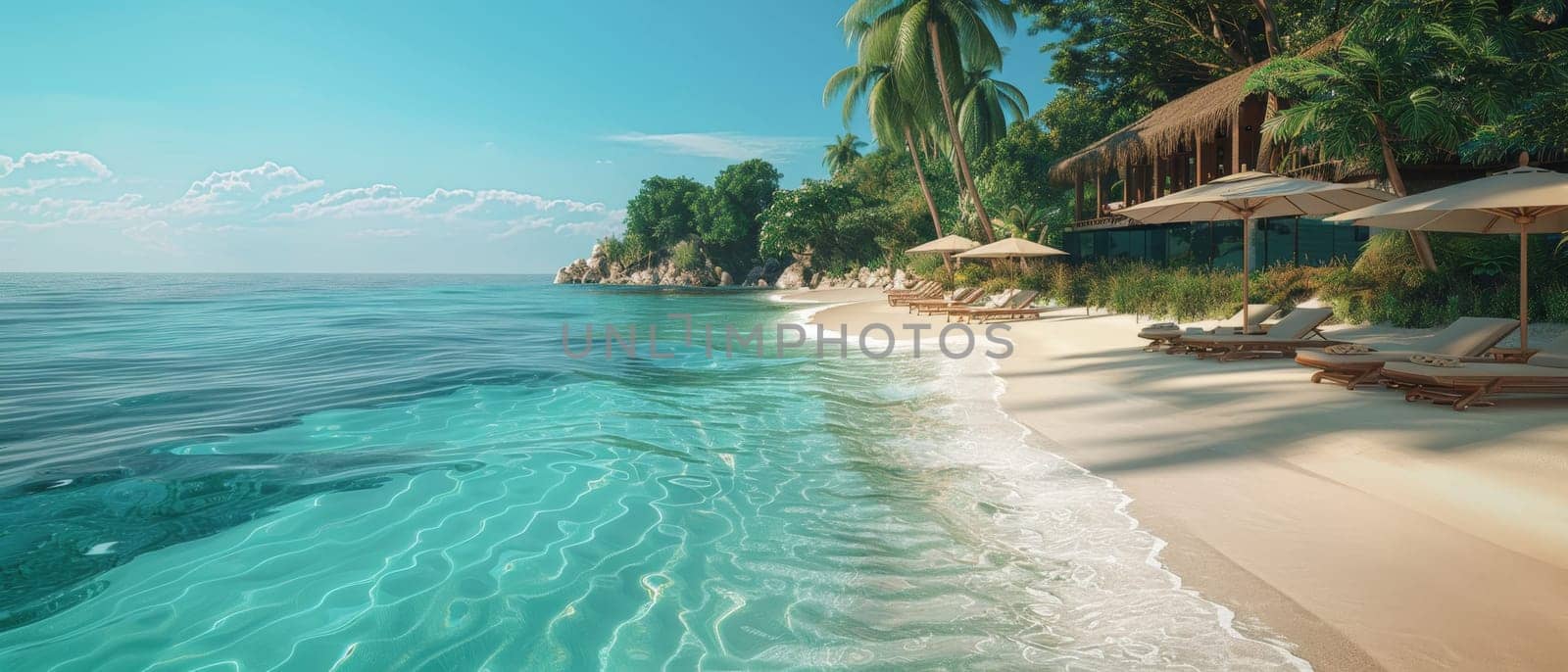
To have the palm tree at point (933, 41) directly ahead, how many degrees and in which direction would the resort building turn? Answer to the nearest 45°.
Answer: approximately 90° to its right

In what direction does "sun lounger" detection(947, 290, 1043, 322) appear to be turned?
to the viewer's left

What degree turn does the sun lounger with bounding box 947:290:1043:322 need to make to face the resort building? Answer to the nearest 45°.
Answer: approximately 135° to its right

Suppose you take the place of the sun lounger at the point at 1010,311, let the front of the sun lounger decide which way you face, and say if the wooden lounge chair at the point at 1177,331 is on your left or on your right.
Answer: on your left

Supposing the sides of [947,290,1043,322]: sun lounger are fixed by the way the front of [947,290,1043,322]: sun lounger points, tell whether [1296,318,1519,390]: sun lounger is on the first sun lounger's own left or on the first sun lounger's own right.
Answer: on the first sun lounger's own left

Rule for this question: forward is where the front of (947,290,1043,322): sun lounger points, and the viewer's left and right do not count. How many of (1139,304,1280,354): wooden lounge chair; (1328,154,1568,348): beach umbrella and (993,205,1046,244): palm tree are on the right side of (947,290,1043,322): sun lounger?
1

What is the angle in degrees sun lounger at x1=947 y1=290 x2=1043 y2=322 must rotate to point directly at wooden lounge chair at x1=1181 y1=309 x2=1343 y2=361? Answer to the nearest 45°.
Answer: approximately 90° to its left

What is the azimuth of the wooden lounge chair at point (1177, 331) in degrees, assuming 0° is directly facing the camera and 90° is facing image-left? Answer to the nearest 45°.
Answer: approximately 90°

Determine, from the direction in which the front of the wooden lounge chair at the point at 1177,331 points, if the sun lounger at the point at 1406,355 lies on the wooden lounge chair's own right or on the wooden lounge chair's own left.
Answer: on the wooden lounge chair's own left

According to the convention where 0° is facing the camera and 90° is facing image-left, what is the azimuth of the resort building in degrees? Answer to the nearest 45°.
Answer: approximately 45°

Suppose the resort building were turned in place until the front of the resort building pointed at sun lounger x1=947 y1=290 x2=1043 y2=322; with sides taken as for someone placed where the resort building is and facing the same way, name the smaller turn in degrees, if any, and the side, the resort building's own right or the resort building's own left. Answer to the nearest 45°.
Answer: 0° — it already faces it

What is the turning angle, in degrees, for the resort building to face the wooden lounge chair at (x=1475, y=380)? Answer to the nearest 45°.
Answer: approximately 45° to its left
